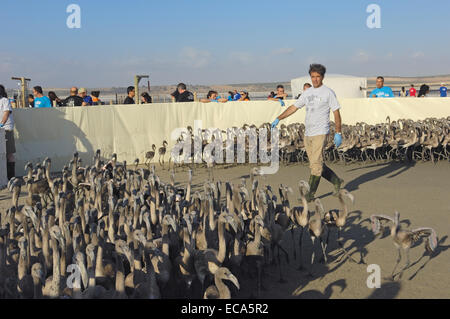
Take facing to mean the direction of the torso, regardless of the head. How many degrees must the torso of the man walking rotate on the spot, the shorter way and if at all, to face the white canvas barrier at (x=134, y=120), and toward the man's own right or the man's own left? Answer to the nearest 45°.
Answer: approximately 90° to the man's own right

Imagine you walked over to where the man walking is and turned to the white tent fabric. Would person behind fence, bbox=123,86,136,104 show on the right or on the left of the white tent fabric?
left

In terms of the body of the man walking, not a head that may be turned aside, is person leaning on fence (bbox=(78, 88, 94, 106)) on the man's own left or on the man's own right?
on the man's own right

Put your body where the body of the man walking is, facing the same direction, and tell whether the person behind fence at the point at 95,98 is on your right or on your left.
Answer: on your right

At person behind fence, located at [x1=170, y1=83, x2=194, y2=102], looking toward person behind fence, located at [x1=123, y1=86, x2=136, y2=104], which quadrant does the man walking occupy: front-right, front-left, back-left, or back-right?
back-left

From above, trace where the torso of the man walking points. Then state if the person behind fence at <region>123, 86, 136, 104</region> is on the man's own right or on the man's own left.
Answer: on the man's own right

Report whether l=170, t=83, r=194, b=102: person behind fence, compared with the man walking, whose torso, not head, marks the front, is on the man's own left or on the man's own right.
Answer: on the man's own right
